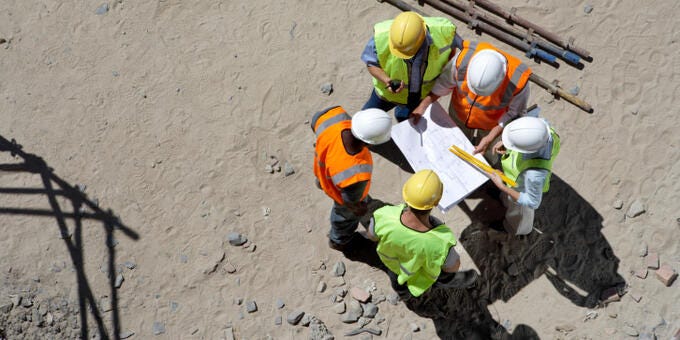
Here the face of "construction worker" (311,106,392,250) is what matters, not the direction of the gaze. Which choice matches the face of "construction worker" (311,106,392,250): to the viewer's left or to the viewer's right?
to the viewer's right

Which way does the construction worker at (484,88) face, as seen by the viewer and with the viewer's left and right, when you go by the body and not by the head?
facing the viewer and to the left of the viewer

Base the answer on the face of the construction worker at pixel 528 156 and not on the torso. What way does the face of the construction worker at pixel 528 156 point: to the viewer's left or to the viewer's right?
to the viewer's left

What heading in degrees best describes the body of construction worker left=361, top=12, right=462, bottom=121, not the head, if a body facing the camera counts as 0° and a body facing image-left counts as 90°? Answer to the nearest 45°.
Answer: approximately 0°

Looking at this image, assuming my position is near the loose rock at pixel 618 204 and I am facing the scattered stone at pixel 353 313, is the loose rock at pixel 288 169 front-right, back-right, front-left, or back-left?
front-right

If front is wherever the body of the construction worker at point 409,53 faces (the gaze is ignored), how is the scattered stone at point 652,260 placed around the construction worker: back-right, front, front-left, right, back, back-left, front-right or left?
left

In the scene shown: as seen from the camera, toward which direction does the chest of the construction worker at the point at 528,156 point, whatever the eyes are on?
to the viewer's left

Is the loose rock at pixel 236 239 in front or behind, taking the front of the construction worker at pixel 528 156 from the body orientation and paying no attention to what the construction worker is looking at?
in front

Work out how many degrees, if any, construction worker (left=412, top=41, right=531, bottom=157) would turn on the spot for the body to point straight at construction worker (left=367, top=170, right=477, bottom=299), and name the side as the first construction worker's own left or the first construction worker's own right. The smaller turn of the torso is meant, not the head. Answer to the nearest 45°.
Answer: approximately 45° to the first construction worker's own left

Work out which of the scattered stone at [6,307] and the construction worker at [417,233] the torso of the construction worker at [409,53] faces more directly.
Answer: the construction worker
